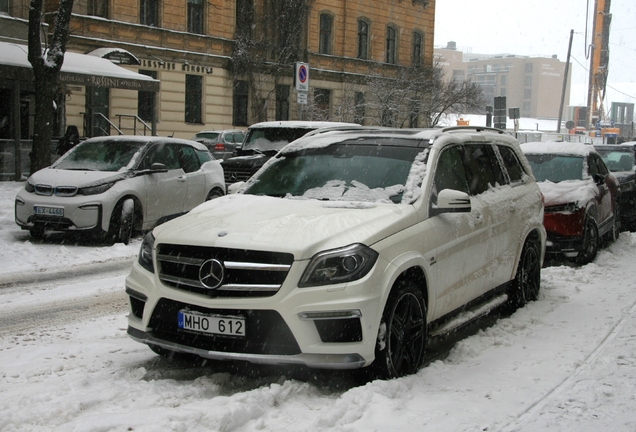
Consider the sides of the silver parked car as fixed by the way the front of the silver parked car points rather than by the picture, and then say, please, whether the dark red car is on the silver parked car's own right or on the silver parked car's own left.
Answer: on the silver parked car's own left

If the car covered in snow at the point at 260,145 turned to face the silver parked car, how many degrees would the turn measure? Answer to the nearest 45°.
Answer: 0° — it already faces it

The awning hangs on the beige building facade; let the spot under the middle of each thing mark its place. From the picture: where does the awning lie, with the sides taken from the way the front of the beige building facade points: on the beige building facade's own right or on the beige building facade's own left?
on the beige building facade's own right

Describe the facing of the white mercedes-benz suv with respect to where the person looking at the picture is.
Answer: facing the viewer and to the left of the viewer

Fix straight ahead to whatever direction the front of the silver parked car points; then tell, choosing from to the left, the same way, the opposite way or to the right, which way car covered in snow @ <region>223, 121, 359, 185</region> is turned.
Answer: the same way

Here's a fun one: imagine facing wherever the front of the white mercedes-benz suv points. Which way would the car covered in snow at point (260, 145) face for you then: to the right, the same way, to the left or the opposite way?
the same way

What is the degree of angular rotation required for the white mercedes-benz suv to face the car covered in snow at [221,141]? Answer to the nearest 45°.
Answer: approximately 135° to its right

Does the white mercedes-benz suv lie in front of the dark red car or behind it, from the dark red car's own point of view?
in front

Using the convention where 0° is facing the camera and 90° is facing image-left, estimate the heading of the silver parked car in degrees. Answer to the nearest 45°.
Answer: approximately 45°

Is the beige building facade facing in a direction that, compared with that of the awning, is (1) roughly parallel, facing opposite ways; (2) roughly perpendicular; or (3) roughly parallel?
roughly parallel

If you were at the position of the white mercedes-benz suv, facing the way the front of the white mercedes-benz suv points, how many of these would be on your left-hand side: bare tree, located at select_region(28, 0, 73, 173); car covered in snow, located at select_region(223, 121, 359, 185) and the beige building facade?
0

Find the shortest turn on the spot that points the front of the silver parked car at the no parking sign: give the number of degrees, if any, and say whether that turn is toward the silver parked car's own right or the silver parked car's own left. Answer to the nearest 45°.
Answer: approximately 180°

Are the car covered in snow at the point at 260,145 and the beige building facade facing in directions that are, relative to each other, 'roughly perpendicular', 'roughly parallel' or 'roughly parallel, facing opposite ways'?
roughly perpendicular

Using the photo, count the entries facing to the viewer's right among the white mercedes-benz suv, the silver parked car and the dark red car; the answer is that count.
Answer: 0

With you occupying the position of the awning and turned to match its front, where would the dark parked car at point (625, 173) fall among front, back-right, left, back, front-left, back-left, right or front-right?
front

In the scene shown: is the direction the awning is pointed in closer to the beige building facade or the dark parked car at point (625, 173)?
the dark parked car

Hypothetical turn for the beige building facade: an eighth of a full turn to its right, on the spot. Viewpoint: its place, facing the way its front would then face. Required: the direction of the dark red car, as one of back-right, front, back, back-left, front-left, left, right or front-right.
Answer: front

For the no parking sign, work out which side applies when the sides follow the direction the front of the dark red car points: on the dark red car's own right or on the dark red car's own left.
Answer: on the dark red car's own right
